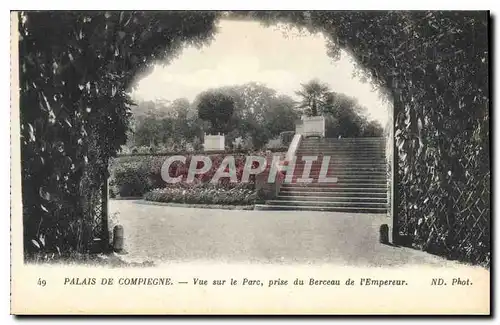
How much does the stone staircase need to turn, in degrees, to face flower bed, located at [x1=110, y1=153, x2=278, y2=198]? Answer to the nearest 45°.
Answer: approximately 90° to its right

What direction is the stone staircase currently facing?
toward the camera
